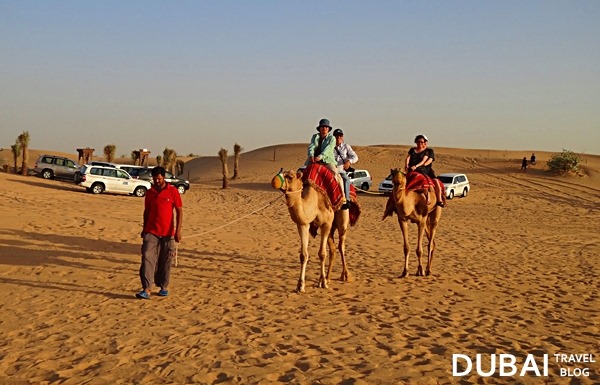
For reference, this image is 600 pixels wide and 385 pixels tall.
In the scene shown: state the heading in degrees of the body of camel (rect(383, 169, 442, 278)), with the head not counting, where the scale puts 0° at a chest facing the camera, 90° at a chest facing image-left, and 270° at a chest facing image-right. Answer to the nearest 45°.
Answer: approximately 45°

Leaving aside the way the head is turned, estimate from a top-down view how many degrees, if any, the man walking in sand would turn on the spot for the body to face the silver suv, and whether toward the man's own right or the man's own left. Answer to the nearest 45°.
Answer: approximately 135° to the man's own right

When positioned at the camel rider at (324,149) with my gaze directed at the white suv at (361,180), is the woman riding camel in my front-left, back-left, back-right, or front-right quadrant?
front-right

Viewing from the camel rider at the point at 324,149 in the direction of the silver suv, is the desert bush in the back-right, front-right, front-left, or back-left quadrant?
front-right

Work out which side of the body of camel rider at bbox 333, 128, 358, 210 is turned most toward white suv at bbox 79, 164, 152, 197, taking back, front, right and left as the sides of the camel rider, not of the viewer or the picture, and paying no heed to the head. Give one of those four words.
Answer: right

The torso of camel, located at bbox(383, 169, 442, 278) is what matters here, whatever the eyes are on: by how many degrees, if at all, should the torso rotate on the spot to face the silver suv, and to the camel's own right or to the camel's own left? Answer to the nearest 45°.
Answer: approximately 90° to the camel's own right

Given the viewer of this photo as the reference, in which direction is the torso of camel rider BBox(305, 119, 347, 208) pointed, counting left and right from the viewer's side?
facing the viewer and to the left of the viewer

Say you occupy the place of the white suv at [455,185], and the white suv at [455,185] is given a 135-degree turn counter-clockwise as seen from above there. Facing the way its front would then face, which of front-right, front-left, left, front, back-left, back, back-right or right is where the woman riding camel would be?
right

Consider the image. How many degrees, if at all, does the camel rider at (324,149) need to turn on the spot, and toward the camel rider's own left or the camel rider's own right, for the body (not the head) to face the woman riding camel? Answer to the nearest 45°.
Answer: approximately 180°

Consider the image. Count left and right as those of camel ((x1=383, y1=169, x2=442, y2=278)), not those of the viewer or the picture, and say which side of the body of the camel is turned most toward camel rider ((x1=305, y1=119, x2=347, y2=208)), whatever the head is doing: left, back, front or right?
front

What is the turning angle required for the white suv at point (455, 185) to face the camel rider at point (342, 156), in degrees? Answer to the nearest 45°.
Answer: approximately 45° to its left

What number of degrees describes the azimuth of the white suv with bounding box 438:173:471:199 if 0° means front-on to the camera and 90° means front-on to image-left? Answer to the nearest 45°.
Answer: approximately 45°
